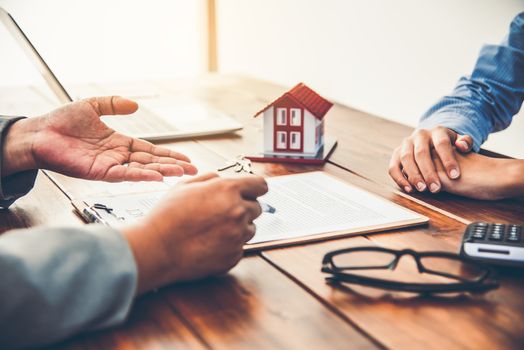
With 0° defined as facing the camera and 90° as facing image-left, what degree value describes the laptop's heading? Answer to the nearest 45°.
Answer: approximately 270°

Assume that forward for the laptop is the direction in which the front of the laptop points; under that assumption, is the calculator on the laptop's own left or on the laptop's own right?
on the laptop's own right

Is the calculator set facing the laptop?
no

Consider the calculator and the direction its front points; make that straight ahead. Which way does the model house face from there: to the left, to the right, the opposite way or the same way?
the same way

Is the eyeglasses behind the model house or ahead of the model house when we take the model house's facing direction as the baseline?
ahead

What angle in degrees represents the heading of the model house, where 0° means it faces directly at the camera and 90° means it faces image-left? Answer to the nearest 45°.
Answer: approximately 0°

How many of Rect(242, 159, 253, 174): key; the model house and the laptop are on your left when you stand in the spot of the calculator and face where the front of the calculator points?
0

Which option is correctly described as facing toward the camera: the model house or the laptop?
the model house

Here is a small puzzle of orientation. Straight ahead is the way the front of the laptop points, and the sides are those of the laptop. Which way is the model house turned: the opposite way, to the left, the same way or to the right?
to the right

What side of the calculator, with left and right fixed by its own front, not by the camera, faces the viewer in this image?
front
